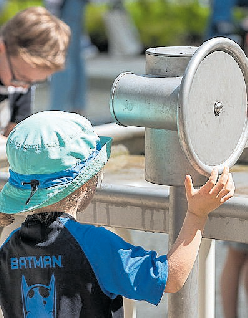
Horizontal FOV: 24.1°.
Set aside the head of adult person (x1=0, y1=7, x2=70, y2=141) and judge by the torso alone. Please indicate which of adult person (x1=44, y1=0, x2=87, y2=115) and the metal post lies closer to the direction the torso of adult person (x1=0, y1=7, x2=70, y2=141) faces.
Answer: the metal post

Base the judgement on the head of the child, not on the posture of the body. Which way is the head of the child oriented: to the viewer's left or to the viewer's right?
to the viewer's right

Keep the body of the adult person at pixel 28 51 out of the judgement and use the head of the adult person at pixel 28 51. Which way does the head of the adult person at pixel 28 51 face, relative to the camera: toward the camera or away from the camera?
toward the camera

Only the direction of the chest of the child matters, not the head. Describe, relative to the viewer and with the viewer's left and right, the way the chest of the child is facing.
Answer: facing away from the viewer and to the right of the viewer

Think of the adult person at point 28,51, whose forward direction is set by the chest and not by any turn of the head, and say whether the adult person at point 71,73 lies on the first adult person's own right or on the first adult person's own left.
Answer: on the first adult person's own left

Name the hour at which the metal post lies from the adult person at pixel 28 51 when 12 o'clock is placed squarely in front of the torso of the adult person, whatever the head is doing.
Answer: The metal post is roughly at 1 o'clock from the adult person.

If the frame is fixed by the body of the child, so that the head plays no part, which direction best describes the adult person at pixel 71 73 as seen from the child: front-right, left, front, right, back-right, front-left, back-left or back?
front-left

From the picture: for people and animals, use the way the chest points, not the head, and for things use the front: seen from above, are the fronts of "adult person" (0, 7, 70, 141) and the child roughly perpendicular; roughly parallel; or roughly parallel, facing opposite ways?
roughly perpendicular
